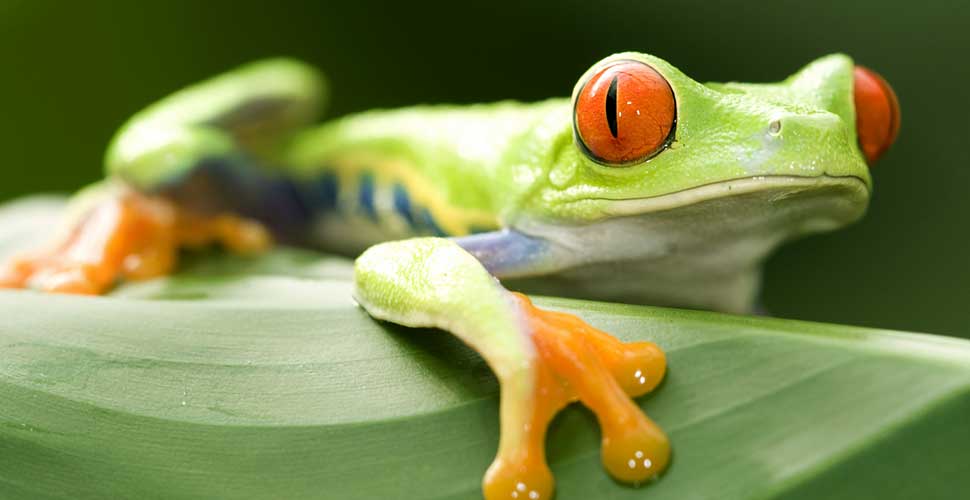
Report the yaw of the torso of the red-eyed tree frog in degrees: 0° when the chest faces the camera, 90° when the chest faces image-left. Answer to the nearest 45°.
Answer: approximately 315°
